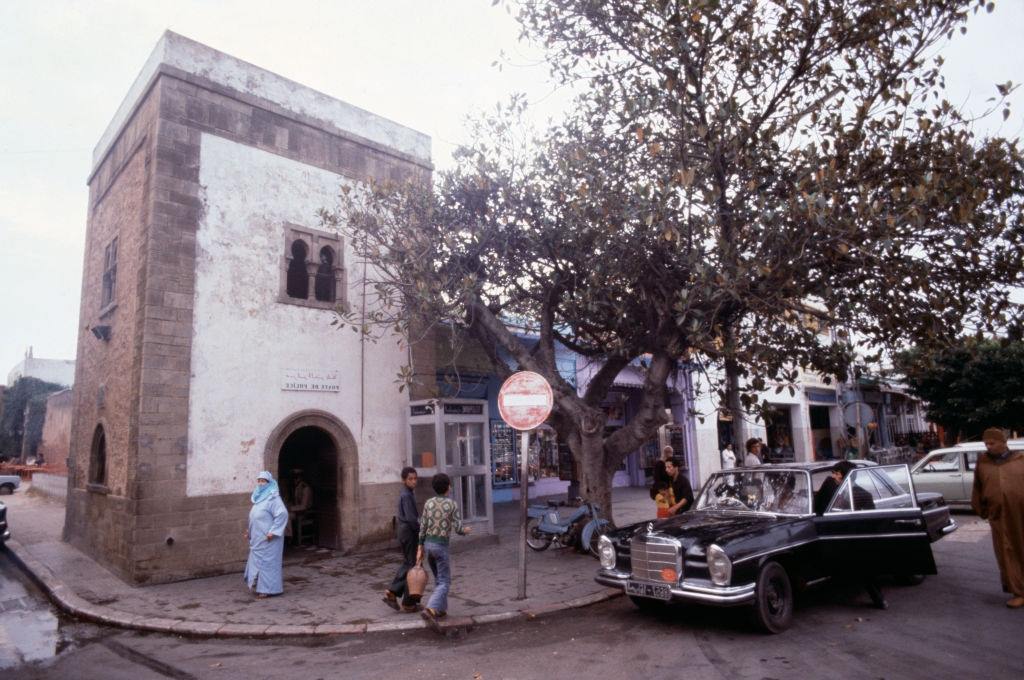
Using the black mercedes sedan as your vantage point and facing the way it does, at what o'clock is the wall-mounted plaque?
The wall-mounted plaque is roughly at 2 o'clock from the black mercedes sedan.

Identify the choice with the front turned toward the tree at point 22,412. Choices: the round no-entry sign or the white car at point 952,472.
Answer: the white car

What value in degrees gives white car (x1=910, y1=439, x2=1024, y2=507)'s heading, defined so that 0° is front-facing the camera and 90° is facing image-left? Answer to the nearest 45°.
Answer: approximately 90°

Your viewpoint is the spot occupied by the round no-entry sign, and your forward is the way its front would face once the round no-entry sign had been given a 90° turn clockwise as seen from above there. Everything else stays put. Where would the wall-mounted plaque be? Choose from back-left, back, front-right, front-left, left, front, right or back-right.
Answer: front-right

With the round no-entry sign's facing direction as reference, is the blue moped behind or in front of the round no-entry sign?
behind

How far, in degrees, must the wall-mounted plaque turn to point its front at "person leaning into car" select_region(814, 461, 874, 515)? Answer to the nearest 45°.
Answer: approximately 45° to its left

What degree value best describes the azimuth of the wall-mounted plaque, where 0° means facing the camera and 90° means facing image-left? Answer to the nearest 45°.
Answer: approximately 0°
